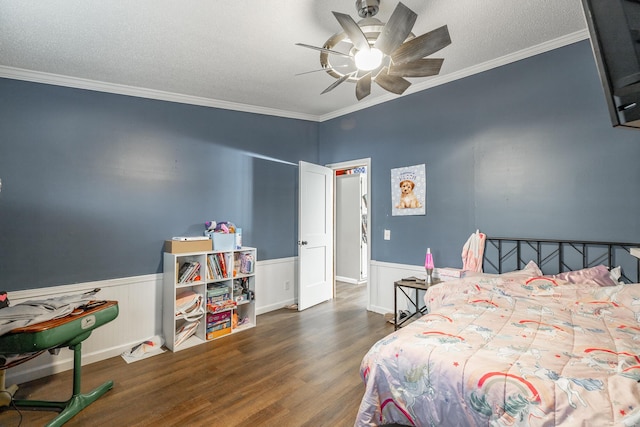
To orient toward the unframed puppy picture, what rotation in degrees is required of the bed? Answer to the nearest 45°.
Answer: approximately 135° to its right

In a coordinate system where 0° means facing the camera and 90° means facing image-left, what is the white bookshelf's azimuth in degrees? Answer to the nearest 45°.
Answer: approximately 315°

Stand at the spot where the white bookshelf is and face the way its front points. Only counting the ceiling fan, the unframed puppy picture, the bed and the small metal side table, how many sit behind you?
0

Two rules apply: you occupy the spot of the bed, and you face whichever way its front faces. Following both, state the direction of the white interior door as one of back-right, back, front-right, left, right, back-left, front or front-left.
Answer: back-right

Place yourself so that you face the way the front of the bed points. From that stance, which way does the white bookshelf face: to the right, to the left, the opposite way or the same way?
to the left

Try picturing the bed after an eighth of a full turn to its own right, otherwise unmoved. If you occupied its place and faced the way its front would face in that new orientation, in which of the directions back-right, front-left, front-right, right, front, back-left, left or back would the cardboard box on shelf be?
front-right

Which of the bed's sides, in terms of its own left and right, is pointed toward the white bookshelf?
right

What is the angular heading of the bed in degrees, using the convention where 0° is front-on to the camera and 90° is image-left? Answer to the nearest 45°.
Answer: approximately 0°

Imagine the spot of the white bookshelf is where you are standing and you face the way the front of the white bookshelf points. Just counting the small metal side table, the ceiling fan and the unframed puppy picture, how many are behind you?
0
